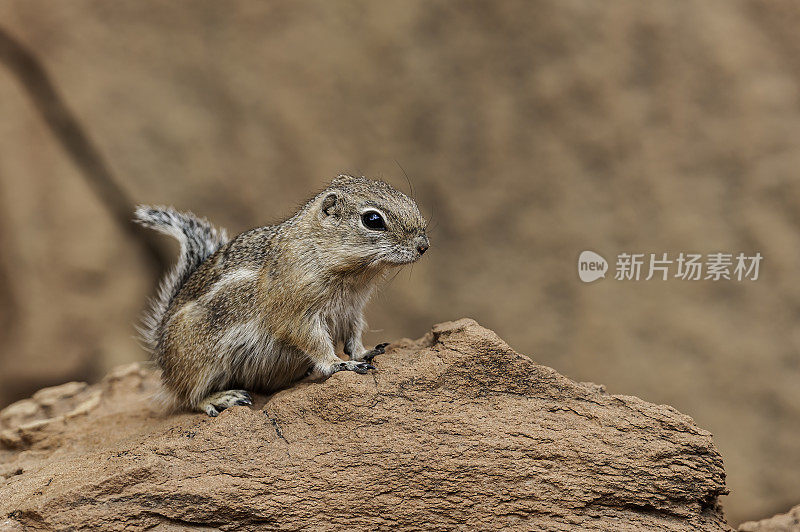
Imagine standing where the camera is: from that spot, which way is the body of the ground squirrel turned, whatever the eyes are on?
to the viewer's right
